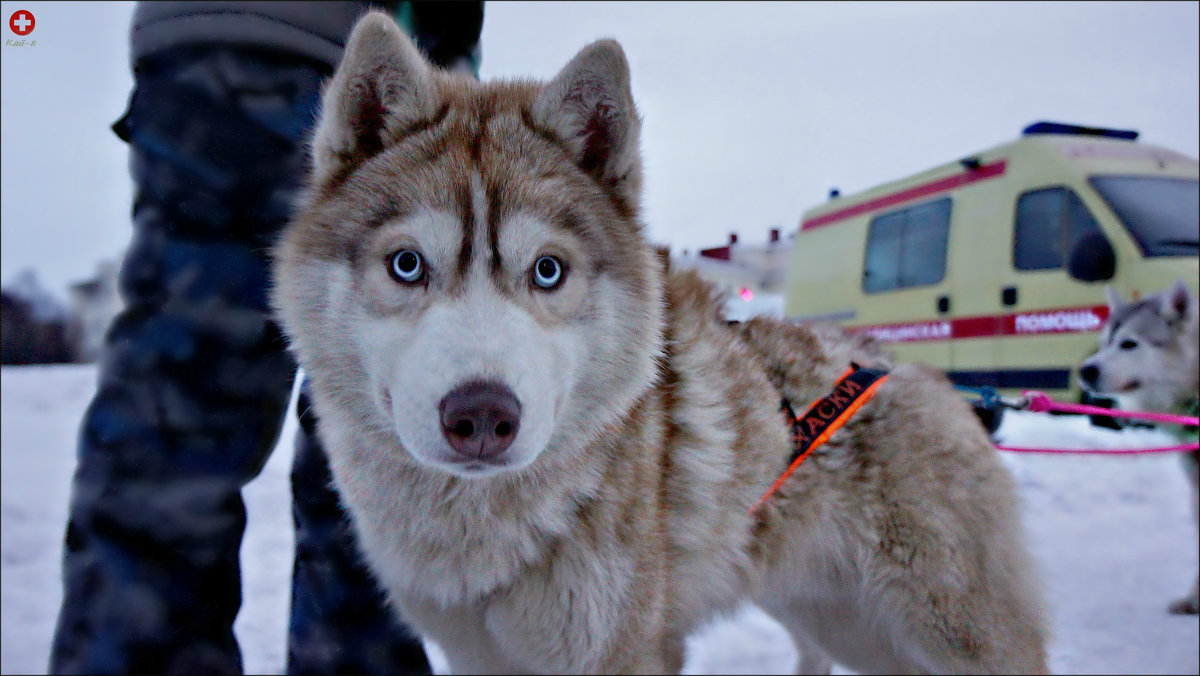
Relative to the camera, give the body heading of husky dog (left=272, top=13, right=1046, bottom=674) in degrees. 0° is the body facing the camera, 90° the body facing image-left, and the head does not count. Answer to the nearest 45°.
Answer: approximately 45°

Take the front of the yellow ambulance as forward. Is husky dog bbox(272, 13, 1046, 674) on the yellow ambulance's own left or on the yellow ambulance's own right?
on the yellow ambulance's own right

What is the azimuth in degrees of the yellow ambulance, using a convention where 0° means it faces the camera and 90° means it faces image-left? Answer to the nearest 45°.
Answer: approximately 315°

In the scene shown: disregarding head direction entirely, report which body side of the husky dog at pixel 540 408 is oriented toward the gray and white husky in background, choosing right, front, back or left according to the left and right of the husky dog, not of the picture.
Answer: back

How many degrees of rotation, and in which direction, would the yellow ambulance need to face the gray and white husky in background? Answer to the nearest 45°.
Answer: approximately 45° to its right

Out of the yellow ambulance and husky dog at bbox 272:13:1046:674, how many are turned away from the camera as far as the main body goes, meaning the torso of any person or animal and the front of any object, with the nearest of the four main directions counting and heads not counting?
0

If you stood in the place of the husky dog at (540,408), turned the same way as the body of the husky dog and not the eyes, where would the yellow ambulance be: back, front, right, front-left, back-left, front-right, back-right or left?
back
